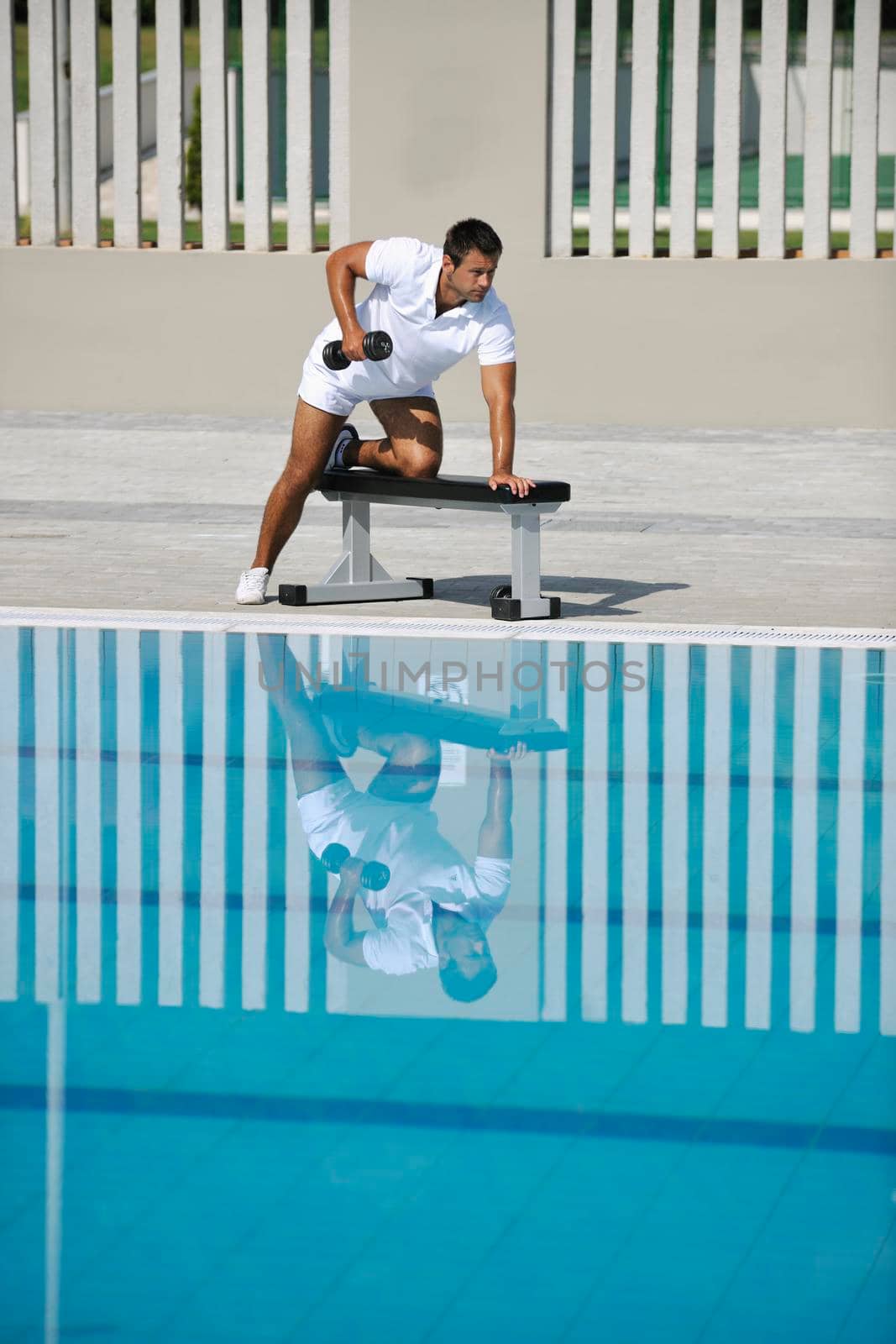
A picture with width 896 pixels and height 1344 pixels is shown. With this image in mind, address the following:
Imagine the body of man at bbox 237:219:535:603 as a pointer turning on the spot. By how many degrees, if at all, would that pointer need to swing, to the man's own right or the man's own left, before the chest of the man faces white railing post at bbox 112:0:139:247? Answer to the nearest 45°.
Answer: approximately 135° to the man's own left

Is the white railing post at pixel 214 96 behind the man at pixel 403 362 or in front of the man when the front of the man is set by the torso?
behind

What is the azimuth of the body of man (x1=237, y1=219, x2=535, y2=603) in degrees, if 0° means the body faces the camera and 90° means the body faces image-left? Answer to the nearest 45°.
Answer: approximately 315°

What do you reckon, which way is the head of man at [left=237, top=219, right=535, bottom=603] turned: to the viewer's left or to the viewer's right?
to the viewer's right

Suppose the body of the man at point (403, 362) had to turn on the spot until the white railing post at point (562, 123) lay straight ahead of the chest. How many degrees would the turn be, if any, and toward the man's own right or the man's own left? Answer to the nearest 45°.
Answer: approximately 135° to the man's own left

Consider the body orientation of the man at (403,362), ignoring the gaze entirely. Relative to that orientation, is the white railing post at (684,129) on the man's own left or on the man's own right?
on the man's own left

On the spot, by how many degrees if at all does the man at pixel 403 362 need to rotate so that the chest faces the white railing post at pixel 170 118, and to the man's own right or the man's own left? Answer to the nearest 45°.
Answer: approximately 135° to the man's own left

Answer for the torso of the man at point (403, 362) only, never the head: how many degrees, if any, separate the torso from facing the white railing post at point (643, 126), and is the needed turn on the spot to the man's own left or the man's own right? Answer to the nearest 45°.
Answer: approximately 135° to the man's own left

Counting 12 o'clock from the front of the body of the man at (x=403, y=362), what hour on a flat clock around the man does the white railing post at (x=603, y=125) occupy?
The white railing post is roughly at 8 o'clock from the man.
